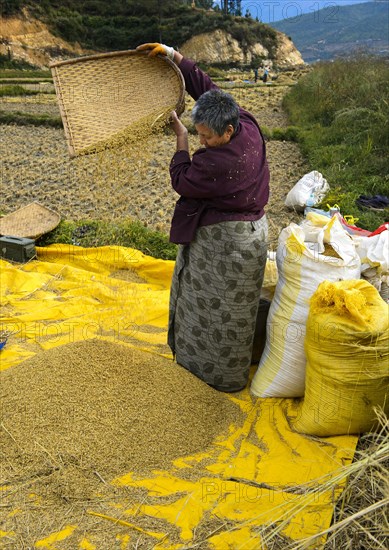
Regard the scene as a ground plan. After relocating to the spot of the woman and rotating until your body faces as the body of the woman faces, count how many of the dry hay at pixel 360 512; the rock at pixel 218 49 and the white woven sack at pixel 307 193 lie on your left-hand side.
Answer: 1

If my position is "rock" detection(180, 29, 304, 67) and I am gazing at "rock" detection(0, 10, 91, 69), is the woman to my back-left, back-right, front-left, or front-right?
front-left

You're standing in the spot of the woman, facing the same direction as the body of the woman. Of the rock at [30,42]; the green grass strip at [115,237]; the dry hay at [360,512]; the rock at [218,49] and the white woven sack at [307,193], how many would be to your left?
1

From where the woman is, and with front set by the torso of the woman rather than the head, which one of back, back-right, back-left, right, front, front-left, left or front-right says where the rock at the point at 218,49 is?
right

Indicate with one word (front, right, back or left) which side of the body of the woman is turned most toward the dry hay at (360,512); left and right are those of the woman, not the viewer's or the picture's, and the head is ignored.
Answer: left

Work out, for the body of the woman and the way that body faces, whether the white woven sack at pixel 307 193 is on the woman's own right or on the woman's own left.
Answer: on the woman's own right
